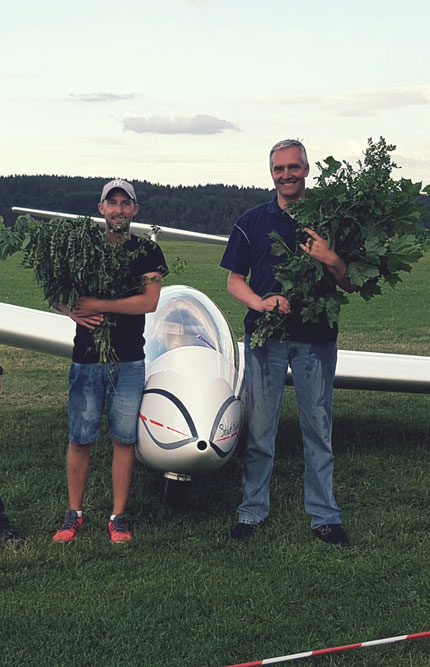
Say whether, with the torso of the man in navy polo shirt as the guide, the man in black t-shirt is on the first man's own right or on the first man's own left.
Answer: on the first man's own right

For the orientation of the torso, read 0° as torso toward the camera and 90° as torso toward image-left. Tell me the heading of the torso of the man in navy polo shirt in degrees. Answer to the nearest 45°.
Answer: approximately 0°

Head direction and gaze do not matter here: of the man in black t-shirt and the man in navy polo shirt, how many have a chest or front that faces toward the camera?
2

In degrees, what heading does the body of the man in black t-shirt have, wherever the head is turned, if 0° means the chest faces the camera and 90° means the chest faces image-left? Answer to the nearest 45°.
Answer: approximately 0°

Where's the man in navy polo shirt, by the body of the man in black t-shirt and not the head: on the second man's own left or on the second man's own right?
on the second man's own left
